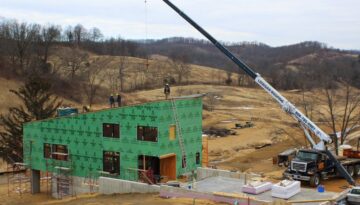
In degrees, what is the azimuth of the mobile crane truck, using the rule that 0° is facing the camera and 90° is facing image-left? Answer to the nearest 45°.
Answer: approximately 45°

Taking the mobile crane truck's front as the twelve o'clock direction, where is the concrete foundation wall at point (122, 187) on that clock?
The concrete foundation wall is roughly at 1 o'clock from the mobile crane truck.

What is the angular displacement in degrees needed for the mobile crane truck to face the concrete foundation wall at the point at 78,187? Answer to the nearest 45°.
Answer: approximately 45° to its right
